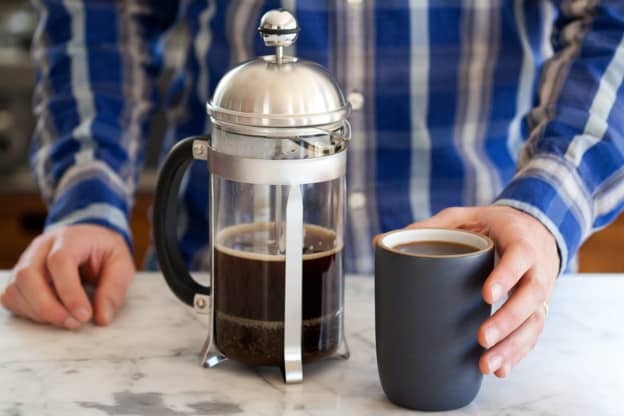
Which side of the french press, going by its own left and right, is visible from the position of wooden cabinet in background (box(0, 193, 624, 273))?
left

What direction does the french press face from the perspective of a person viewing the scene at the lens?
facing to the right of the viewer
